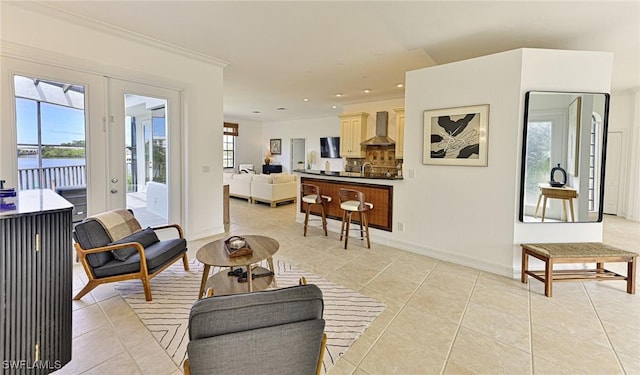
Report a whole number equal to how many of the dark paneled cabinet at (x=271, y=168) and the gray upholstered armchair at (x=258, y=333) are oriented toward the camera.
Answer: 1

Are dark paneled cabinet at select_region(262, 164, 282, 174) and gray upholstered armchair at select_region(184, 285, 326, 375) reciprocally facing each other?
yes

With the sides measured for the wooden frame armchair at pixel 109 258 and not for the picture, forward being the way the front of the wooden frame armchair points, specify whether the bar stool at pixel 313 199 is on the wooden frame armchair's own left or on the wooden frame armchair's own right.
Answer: on the wooden frame armchair's own left

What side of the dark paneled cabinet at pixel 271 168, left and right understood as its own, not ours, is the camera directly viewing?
front

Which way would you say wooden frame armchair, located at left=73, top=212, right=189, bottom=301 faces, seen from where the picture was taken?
facing the viewer and to the right of the viewer

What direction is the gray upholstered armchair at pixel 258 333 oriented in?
away from the camera

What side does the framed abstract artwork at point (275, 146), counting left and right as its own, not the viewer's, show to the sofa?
front

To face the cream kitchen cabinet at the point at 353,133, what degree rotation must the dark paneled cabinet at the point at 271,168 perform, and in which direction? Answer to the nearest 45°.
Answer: approximately 45° to its left

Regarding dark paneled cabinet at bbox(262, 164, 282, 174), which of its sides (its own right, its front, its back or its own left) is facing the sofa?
front

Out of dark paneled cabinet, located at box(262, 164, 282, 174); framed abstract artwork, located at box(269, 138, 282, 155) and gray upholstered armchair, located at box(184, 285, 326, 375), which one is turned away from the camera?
the gray upholstered armchair

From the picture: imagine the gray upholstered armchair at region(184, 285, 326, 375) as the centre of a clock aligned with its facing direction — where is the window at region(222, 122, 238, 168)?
The window is roughly at 12 o'clock from the gray upholstered armchair.

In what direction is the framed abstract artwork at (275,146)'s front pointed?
toward the camera

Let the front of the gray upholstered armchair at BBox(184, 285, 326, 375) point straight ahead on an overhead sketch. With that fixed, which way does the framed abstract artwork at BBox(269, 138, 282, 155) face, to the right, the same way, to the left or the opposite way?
the opposite way

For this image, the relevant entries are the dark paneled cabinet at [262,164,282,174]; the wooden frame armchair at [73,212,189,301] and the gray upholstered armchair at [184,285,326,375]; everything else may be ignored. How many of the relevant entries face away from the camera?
1

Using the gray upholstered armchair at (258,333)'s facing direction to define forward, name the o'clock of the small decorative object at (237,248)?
The small decorative object is roughly at 12 o'clock from the gray upholstered armchair.

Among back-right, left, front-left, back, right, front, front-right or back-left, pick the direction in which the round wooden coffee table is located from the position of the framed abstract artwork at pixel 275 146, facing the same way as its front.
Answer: front

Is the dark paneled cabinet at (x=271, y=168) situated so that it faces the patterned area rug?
yes

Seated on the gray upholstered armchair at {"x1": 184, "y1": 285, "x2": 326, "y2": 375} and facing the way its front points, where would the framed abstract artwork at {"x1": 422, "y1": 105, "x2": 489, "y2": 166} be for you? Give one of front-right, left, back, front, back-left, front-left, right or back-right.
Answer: front-right
